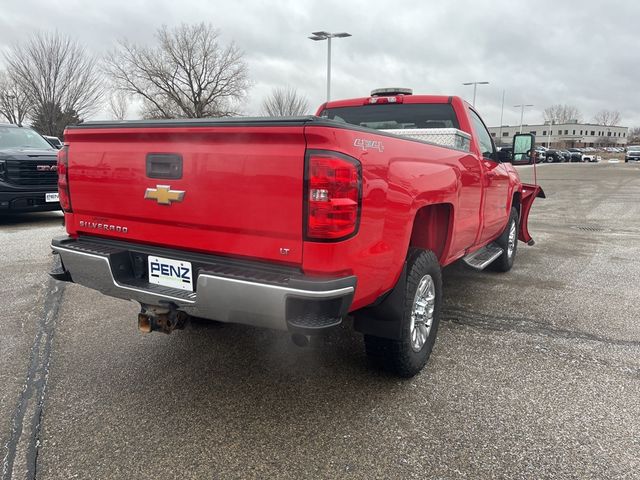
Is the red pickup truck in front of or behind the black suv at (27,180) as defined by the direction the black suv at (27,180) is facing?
in front

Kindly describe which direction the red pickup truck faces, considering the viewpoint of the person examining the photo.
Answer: facing away from the viewer and to the right of the viewer

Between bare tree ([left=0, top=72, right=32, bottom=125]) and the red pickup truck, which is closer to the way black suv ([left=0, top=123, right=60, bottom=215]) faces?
the red pickup truck

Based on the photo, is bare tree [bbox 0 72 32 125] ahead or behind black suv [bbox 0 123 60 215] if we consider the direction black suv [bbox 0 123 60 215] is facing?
behind

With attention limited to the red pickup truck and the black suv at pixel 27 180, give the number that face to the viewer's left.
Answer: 0

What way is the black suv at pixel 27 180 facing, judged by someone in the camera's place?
facing the viewer and to the right of the viewer

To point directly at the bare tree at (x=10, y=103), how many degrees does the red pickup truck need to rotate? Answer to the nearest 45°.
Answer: approximately 90° to its left

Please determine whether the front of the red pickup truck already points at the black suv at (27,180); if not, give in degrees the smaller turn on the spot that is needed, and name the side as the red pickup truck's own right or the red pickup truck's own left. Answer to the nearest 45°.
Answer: approximately 90° to the red pickup truck's own left
